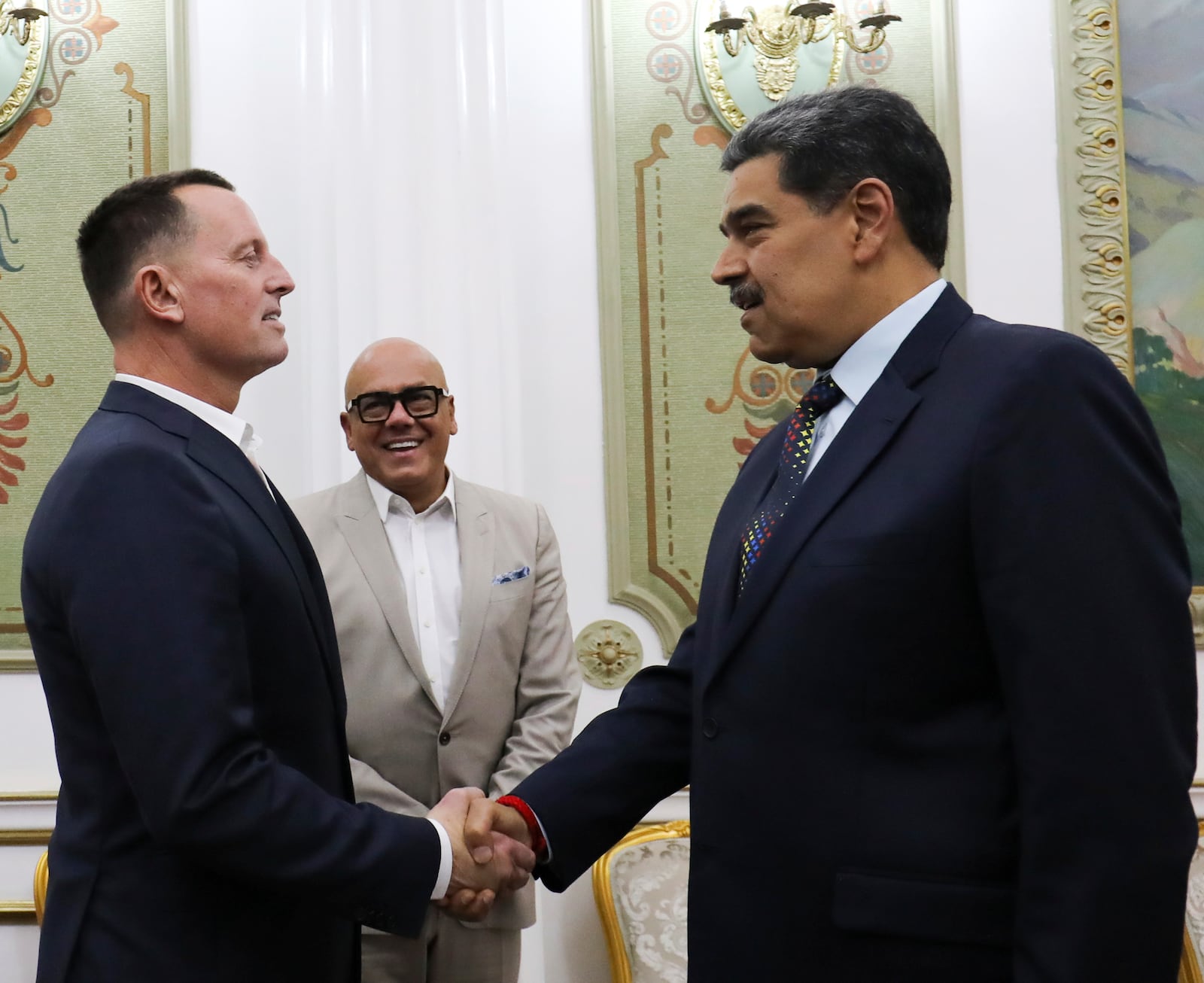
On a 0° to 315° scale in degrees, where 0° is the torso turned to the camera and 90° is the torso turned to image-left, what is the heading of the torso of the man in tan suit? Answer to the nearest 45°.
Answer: approximately 0°

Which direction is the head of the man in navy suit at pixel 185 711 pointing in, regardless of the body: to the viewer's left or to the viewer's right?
to the viewer's right

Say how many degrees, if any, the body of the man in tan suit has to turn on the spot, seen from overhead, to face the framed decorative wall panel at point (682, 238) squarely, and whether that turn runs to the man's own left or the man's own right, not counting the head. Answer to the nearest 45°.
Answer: approximately 135° to the man's own left

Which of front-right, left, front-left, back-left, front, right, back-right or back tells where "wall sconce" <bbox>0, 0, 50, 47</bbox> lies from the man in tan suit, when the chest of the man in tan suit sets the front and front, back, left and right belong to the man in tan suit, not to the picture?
back-right

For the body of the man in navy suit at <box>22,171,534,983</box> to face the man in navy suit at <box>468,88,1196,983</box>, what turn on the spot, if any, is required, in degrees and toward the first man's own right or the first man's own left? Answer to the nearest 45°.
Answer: approximately 45° to the first man's own right

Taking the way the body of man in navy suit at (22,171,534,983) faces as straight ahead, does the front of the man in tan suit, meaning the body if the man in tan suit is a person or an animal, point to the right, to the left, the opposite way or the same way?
to the right

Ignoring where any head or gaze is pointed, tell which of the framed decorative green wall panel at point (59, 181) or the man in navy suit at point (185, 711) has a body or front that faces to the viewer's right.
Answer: the man in navy suit

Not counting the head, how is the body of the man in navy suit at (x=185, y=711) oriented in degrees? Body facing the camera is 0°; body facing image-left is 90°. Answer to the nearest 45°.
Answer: approximately 270°
